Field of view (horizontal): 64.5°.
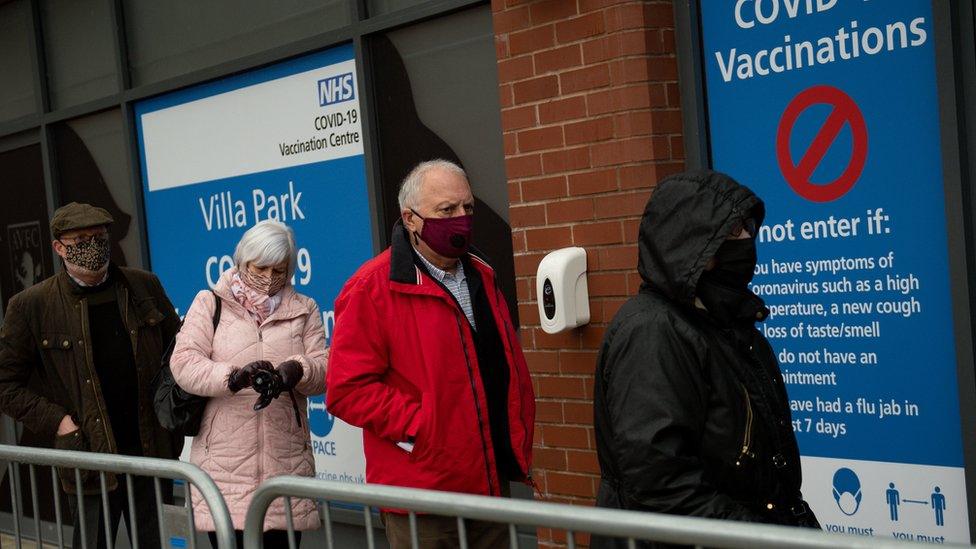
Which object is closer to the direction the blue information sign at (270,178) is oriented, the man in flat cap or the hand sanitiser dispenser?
the man in flat cap

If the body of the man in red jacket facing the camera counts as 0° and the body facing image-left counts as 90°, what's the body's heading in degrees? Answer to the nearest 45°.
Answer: approximately 315°

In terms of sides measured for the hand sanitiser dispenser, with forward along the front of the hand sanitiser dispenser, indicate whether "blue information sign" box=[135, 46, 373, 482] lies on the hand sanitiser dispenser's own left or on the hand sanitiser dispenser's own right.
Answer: on the hand sanitiser dispenser's own right

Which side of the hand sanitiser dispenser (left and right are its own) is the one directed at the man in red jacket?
front

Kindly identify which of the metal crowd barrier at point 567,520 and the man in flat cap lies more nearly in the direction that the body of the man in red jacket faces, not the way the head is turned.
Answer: the metal crowd barrier

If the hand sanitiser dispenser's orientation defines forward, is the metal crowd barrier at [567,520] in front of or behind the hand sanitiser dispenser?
in front

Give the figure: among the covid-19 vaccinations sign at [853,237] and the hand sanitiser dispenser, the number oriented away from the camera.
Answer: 0

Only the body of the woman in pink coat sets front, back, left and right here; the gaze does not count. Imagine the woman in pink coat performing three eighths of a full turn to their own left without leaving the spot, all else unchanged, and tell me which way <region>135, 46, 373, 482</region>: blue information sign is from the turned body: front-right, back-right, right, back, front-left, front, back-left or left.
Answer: front-left

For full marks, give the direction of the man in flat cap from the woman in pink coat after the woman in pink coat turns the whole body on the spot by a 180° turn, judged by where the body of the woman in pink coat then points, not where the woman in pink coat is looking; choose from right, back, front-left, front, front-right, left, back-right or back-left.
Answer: front-left

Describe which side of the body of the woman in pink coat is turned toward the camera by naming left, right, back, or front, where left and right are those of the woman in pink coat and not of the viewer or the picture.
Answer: front

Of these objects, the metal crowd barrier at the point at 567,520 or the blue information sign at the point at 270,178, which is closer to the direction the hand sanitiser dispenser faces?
the metal crowd barrier

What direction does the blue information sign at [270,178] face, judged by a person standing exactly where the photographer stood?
facing the viewer and to the left of the viewer
